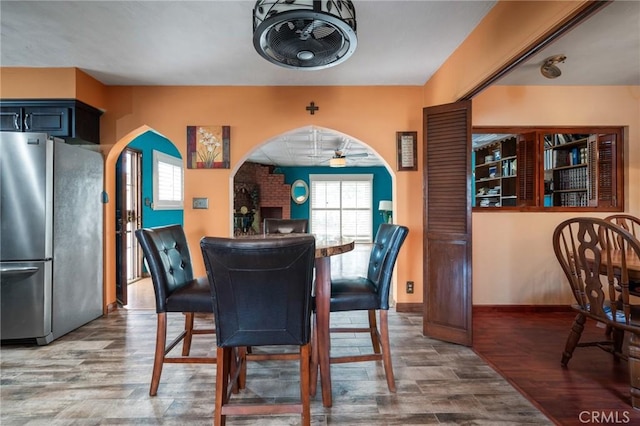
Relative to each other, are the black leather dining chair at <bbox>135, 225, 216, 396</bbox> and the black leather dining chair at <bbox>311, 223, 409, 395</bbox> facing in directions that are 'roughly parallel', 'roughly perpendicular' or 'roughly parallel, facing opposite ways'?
roughly parallel, facing opposite ways

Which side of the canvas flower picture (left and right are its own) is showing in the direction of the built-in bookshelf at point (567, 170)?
left

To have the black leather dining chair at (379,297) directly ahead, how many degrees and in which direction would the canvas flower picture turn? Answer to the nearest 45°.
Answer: approximately 45° to its left

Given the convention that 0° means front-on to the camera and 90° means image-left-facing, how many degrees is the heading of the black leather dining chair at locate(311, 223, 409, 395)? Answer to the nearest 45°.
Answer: approximately 90°

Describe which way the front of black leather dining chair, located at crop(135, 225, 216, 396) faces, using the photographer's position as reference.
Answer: facing the viewer and to the right of the viewer

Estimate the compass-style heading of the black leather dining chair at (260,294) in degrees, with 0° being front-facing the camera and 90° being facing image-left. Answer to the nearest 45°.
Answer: approximately 180°

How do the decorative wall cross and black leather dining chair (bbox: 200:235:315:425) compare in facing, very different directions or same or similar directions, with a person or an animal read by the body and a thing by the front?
very different directions

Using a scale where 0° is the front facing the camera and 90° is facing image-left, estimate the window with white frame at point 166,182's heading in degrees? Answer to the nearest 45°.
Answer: approximately 315°

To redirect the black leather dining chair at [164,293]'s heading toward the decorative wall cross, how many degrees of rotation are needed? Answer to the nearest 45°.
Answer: approximately 90° to its left

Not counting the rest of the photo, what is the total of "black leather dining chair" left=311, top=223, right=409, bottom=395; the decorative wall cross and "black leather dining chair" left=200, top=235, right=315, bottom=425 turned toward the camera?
1

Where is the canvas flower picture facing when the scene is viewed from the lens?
facing the viewer

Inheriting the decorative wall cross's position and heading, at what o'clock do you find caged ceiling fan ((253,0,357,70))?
The caged ceiling fan is roughly at 12 o'clock from the decorative wall cross.

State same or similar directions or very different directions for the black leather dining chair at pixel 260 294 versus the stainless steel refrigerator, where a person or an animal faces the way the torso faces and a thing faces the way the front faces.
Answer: very different directions
